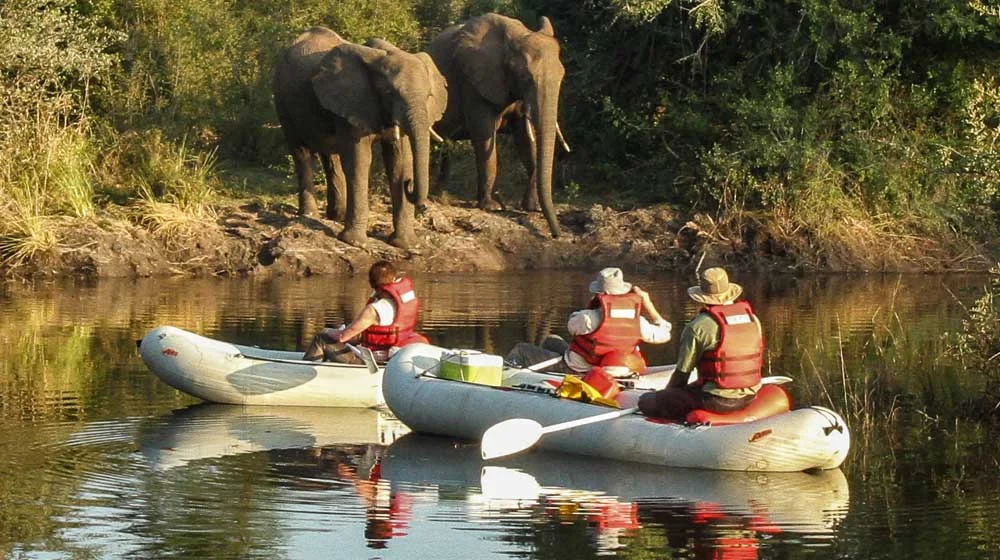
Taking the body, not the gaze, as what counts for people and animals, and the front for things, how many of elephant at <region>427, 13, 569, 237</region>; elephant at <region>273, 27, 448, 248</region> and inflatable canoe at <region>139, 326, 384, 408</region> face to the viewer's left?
1

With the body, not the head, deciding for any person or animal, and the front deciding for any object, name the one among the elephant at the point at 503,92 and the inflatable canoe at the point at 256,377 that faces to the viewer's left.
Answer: the inflatable canoe

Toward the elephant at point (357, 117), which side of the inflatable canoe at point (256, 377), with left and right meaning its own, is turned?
right

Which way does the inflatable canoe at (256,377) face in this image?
to the viewer's left

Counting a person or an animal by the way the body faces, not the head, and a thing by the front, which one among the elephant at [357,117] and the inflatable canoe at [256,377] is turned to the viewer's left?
the inflatable canoe

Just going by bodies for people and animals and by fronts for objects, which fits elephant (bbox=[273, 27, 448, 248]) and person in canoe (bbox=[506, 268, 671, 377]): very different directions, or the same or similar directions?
very different directions

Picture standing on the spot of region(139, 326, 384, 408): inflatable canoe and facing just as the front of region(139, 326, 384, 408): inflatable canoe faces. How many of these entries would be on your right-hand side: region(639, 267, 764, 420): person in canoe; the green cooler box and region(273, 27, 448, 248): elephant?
1

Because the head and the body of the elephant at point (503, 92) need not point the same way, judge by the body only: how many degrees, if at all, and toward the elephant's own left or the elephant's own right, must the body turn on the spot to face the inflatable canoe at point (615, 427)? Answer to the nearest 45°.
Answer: approximately 45° to the elephant's own right

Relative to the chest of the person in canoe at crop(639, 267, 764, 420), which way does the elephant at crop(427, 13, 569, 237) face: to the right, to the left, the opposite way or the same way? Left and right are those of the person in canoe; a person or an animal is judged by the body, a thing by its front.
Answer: the opposite way

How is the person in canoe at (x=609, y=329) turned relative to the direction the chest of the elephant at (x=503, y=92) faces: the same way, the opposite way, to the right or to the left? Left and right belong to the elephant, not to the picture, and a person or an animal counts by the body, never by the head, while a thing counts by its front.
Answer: the opposite way

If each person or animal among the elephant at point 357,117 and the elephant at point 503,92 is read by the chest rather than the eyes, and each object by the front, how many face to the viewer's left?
0

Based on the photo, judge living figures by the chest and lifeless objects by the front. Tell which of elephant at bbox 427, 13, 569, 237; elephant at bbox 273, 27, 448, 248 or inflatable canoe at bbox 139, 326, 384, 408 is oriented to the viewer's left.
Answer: the inflatable canoe

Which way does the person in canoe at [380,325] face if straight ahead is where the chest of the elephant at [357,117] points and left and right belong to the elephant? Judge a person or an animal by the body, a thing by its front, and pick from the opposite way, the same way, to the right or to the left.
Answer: the opposite way

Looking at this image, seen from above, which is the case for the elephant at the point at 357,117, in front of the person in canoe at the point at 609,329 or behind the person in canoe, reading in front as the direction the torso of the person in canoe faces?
in front
